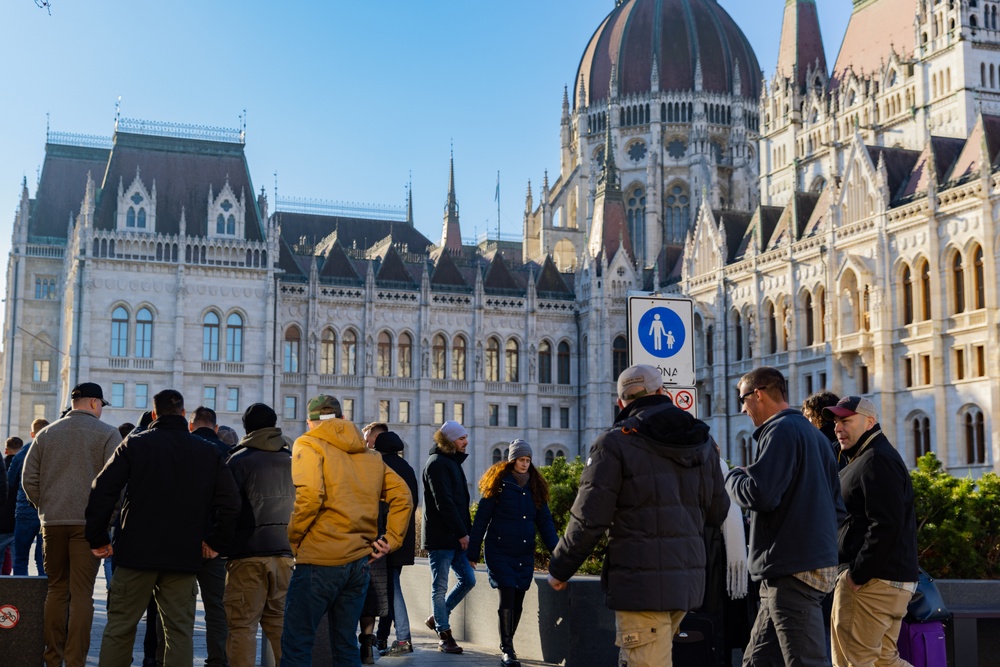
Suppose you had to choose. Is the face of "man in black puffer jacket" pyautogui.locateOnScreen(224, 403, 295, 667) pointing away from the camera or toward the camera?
away from the camera

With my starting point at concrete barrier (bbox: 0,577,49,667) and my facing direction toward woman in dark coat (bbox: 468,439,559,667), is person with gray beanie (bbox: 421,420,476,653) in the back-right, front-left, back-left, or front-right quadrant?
front-left

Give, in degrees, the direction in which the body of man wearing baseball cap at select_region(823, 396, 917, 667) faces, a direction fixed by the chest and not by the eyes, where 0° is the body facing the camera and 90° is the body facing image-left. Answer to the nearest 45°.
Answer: approximately 90°

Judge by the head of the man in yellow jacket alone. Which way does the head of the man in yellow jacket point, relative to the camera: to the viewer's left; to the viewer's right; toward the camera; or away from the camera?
away from the camera

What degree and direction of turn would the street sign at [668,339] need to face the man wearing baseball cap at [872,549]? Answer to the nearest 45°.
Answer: approximately 45° to its left

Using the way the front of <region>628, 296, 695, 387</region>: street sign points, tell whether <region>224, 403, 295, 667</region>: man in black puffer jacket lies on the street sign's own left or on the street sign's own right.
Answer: on the street sign's own right

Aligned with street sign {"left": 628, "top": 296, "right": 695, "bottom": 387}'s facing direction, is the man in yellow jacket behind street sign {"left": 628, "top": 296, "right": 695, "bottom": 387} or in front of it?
in front

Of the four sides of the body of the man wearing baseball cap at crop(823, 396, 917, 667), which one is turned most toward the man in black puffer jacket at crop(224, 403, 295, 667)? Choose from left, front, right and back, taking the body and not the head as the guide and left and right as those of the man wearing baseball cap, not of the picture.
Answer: front

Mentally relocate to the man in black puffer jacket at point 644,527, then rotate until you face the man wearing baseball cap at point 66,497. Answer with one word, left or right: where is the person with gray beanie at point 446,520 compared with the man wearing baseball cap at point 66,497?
right

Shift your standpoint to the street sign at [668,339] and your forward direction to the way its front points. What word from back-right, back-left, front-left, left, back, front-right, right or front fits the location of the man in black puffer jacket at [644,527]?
front

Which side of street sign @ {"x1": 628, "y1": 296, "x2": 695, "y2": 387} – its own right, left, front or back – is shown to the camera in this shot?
front

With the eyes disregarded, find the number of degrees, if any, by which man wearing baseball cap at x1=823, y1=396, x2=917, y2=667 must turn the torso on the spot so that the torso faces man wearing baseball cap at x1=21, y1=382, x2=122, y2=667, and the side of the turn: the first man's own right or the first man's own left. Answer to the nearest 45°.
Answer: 0° — they already face them

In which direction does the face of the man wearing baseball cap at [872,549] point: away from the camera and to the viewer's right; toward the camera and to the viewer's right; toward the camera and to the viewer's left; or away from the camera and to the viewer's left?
toward the camera and to the viewer's left
